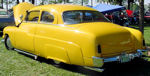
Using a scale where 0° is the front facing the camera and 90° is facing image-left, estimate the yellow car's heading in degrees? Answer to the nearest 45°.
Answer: approximately 135°
